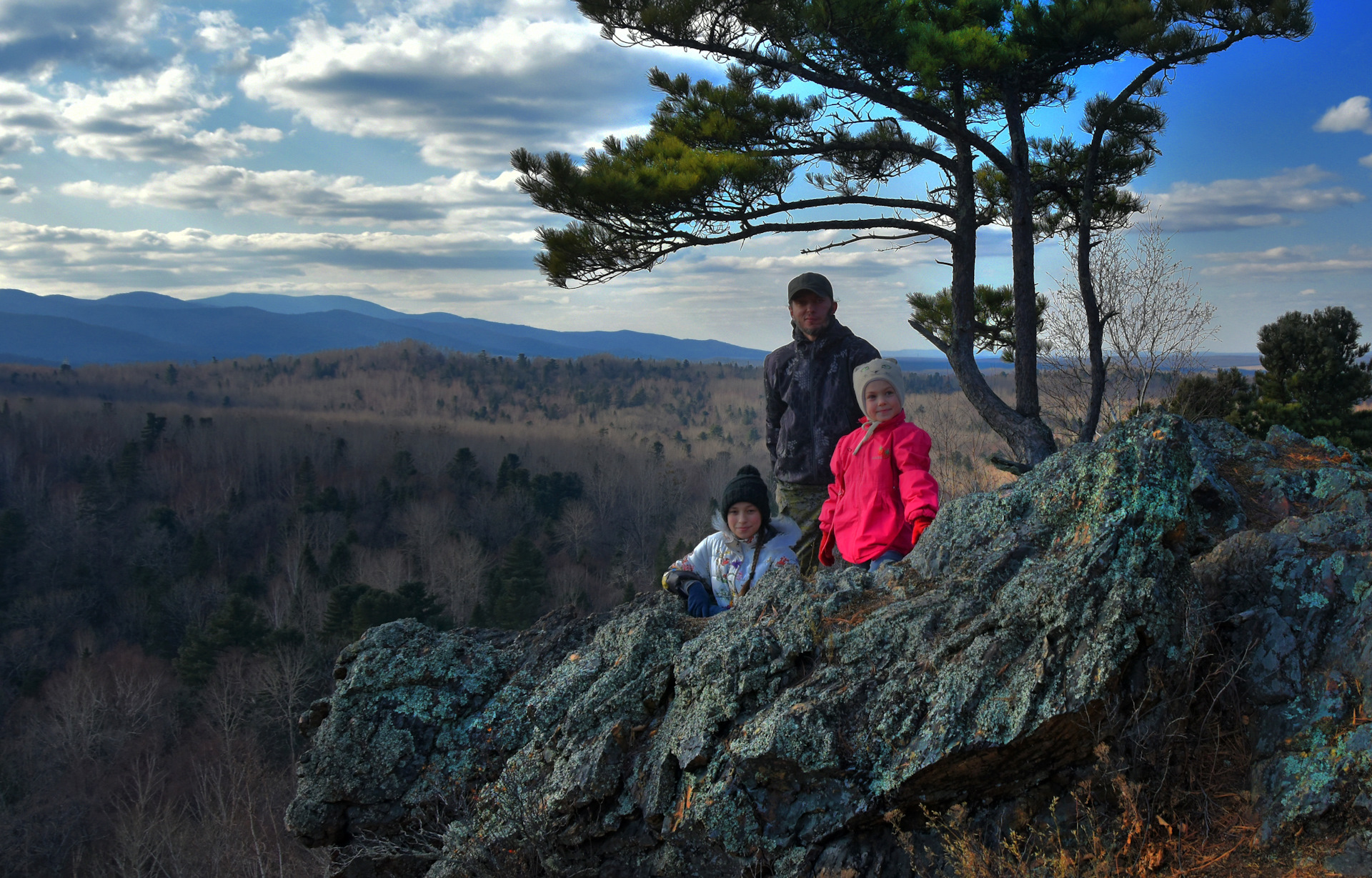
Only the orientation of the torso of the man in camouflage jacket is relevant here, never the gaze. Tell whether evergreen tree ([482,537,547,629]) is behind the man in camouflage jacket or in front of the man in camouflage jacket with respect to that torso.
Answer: behind

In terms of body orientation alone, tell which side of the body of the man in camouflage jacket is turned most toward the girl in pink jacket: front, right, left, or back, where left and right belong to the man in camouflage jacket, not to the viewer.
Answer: front

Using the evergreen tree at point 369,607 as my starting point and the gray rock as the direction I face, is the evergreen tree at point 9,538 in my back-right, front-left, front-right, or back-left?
back-right

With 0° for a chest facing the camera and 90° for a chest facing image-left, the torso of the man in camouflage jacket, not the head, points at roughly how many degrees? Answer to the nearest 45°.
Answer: approximately 0°

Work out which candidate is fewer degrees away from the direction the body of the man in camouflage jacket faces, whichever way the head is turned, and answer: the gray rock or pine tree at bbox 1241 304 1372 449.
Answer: the gray rock

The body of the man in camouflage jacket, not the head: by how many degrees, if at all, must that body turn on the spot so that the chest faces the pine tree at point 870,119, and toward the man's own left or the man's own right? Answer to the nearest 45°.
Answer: approximately 180°

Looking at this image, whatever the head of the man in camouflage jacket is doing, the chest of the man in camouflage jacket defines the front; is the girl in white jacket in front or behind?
in front

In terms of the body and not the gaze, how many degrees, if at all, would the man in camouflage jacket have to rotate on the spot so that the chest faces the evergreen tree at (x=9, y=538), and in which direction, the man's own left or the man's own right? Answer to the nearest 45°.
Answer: approximately 135° to the man's own right

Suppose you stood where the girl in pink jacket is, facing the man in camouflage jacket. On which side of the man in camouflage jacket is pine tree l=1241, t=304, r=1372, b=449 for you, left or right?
right

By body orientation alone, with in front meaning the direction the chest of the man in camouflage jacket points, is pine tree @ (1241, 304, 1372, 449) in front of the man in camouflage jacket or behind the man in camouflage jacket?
behind

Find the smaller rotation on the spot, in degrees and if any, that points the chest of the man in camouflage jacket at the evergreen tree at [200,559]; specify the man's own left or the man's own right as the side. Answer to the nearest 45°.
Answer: approximately 135° to the man's own right
